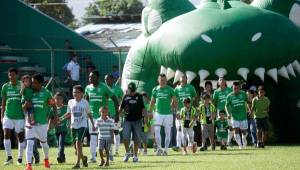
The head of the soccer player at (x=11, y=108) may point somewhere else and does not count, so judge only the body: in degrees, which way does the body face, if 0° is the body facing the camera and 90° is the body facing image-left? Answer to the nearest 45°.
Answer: approximately 0°

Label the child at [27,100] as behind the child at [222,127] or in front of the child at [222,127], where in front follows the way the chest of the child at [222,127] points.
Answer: in front

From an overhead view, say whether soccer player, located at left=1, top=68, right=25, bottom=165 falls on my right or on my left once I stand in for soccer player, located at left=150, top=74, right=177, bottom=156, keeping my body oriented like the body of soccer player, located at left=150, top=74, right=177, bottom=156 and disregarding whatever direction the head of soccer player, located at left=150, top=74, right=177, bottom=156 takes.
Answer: on my right

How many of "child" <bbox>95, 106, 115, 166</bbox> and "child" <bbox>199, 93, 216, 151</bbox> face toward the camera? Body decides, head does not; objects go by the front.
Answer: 2

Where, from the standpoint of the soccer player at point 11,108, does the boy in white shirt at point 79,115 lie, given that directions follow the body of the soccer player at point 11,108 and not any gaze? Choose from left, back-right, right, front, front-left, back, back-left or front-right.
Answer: front-left

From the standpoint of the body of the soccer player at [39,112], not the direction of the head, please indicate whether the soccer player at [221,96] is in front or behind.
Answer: behind

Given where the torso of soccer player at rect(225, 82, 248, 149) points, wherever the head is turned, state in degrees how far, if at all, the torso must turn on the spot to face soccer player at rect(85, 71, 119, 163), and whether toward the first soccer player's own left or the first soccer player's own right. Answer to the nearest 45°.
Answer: approximately 45° to the first soccer player's own right
